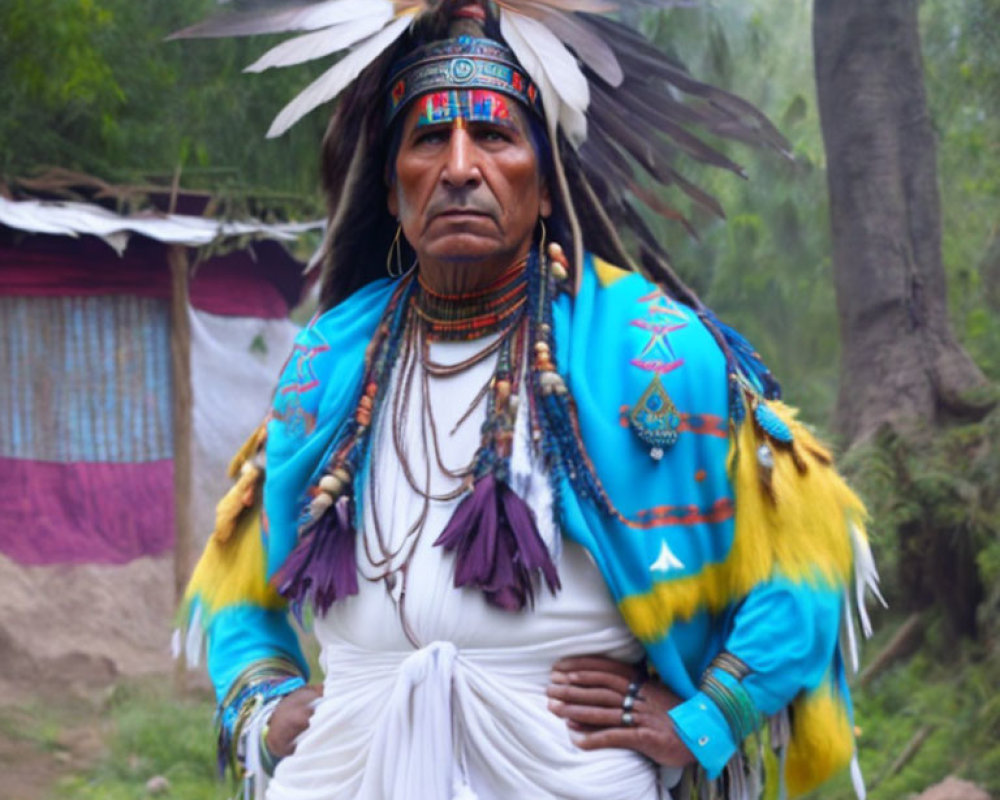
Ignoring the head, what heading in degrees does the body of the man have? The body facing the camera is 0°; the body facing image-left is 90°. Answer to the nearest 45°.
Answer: approximately 0°

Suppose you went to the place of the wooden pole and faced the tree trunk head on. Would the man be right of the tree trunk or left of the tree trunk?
right

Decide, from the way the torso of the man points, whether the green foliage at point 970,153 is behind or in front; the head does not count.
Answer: behind

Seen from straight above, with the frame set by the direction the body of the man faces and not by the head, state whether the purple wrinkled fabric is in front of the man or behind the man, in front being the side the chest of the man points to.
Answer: behind

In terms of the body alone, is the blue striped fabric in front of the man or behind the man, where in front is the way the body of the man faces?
behind

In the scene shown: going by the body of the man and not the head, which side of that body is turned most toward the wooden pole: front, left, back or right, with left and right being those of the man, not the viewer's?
back

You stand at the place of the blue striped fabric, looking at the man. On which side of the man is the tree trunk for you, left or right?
left

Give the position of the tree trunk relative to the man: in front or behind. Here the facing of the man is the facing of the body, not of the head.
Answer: behind

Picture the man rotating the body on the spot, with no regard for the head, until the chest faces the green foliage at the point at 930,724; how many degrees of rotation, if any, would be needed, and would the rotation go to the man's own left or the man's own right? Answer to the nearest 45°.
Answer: approximately 135° to the man's own left
